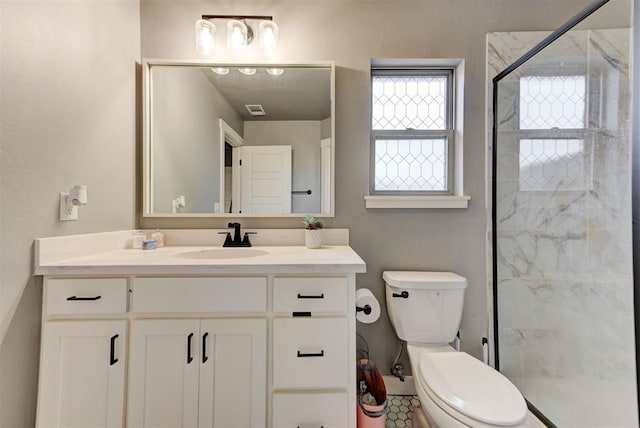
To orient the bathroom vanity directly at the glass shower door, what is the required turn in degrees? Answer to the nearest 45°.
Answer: approximately 90° to its left

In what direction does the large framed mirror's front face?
toward the camera

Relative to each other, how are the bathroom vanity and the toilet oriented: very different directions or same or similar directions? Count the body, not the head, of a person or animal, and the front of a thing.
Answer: same or similar directions

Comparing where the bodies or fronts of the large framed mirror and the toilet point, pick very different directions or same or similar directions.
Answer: same or similar directions

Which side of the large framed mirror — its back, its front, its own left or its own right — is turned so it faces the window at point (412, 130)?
left

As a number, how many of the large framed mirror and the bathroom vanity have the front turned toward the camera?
2

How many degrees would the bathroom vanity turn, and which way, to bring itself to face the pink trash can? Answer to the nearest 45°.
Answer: approximately 90° to its left

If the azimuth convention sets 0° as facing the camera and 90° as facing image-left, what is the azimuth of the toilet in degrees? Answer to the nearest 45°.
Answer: approximately 315°

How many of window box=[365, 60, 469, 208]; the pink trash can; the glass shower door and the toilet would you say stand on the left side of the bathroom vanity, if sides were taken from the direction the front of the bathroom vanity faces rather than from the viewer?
4

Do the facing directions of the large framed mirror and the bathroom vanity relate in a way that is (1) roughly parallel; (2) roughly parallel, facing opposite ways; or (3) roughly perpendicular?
roughly parallel

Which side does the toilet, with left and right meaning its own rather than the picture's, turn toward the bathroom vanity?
right
